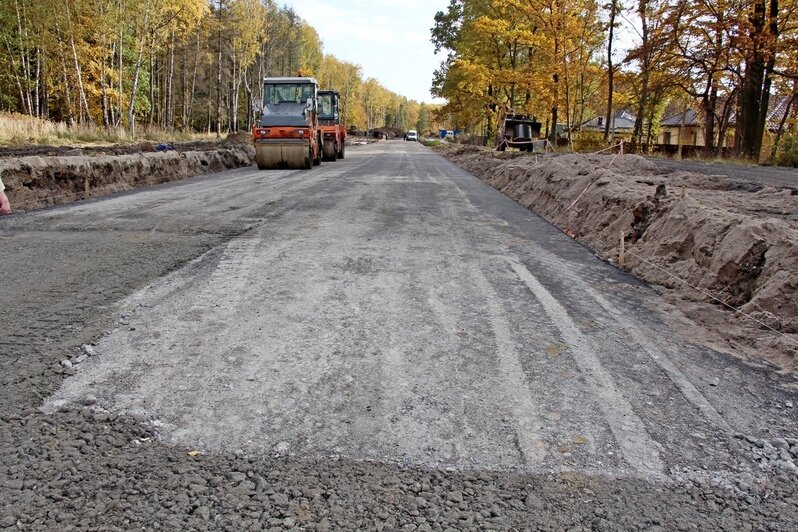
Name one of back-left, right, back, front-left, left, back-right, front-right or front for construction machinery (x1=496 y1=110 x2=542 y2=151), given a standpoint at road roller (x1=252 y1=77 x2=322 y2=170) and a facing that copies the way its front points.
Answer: back-left

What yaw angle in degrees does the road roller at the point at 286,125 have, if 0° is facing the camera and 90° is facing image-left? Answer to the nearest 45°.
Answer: approximately 0°

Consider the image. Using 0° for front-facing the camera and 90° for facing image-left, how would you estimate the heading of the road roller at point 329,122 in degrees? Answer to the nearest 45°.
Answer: approximately 0°

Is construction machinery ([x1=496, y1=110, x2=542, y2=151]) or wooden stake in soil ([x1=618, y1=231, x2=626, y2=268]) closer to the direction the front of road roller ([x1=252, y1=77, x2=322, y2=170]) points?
the wooden stake in soil

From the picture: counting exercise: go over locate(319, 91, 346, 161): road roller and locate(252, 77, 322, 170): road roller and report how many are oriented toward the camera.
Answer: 2
